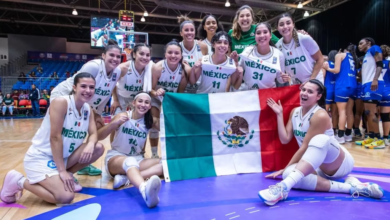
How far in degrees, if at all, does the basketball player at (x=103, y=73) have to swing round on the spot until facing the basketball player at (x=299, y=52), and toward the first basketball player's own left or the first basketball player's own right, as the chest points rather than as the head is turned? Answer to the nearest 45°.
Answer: approximately 45° to the first basketball player's own left

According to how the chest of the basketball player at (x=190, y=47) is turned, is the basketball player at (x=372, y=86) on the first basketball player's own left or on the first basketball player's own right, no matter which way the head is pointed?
on the first basketball player's own left

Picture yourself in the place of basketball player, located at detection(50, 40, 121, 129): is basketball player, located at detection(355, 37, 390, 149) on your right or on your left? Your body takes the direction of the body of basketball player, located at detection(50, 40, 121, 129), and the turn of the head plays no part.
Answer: on your left

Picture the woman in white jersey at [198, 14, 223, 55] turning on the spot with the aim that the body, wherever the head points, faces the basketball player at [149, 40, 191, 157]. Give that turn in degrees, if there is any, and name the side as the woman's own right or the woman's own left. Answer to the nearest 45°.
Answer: approximately 45° to the woman's own right

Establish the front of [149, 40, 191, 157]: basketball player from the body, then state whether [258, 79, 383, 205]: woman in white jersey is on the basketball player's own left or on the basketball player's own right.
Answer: on the basketball player's own left

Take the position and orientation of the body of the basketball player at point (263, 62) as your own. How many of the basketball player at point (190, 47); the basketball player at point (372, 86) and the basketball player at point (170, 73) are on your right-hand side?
2
